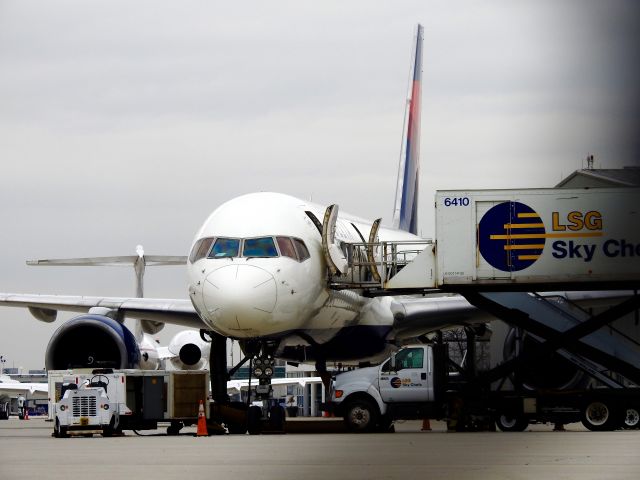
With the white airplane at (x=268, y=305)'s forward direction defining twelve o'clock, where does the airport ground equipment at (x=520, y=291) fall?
The airport ground equipment is roughly at 10 o'clock from the white airplane.

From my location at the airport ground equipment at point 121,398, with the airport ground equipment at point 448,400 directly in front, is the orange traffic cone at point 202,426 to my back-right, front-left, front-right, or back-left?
front-right

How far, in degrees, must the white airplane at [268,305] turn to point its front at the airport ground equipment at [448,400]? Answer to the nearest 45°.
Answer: approximately 90° to its left

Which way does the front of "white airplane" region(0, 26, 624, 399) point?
toward the camera

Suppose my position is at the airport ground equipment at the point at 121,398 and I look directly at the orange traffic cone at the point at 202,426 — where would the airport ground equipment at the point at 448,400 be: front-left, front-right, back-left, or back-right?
front-left
